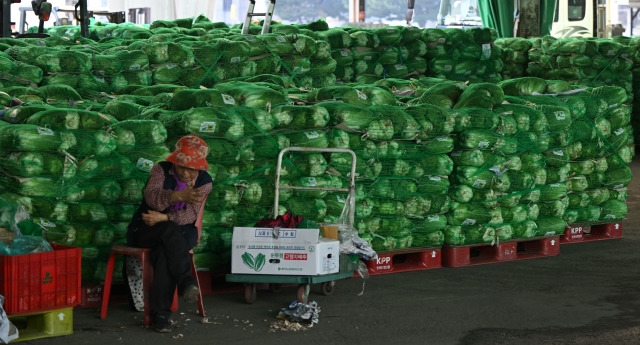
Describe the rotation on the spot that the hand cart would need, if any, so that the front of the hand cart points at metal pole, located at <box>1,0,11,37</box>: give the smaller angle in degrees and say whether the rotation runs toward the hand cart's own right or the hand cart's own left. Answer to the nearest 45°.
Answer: approximately 90° to the hand cart's own right

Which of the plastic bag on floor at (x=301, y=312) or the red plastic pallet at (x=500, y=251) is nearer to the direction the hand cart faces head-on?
the plastic bag on floor

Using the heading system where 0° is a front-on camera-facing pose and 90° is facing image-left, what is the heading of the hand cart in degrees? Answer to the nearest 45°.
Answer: approximately 45°

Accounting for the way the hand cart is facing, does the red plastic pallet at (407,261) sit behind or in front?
behind

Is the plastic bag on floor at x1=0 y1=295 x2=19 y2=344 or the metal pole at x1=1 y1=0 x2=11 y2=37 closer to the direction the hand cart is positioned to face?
the plastic bag on floor

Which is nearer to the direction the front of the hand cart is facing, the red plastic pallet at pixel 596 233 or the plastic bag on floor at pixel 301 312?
the plastic bag on floor

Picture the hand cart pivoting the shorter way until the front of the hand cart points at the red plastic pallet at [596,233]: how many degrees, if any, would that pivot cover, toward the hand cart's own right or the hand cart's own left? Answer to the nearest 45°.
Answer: approximately 180°
